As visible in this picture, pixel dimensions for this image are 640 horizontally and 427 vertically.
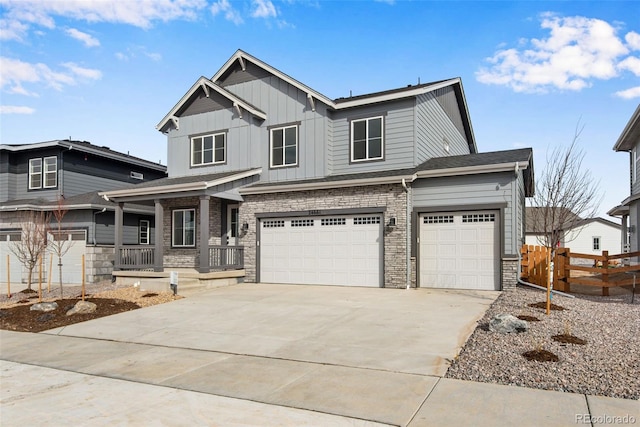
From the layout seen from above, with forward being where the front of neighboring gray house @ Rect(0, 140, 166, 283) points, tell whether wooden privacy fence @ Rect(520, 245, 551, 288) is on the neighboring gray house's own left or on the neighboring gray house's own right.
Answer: on the neighboring gray house's own left

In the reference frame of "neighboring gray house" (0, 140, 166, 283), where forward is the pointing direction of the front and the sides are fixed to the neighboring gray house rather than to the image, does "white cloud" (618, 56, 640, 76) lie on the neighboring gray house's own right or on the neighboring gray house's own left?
on the neighboring gray house's own left

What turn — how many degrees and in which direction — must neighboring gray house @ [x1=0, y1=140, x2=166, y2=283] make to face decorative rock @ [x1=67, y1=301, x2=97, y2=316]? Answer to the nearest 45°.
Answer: approximately 45° to its left

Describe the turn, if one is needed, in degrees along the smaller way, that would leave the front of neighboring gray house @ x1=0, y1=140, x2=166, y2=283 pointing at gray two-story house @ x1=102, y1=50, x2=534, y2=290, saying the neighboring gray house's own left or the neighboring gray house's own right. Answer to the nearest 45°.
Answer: approximately 90° to the neighboring gray house's own left

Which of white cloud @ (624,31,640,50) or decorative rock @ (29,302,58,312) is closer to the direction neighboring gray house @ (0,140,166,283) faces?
the decorative rock

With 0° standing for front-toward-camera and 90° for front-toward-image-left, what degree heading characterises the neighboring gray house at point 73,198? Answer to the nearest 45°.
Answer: approximately 45°

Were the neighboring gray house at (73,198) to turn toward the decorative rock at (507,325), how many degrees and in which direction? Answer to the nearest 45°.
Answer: approximately 45° to its left
